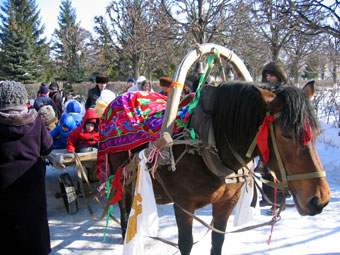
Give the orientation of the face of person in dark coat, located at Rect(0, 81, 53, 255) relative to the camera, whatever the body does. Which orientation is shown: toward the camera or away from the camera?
away from the camera

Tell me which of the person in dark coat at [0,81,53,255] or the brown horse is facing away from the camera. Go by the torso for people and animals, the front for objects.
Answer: the person in dark coat

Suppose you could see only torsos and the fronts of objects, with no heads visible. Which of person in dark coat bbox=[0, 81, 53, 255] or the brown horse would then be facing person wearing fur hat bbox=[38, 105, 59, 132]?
the person in dark coat

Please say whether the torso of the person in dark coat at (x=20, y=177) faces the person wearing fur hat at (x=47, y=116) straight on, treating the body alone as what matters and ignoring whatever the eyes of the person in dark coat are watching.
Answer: yes

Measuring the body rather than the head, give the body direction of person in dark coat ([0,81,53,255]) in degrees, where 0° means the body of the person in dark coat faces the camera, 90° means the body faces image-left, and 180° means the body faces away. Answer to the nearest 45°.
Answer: approximately 180°

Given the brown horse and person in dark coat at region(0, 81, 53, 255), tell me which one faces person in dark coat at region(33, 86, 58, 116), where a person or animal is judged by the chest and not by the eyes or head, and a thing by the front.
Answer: person in dark coat at region(0, 81, 53, 255)

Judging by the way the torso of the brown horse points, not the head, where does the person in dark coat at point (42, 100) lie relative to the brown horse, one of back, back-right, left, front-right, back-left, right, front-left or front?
back

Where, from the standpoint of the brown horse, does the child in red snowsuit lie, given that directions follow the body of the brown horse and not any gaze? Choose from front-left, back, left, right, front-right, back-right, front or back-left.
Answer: back

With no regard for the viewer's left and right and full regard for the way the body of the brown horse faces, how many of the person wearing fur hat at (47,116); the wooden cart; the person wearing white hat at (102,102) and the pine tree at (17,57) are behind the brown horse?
4

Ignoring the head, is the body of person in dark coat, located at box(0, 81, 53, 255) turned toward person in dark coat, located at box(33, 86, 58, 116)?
yes

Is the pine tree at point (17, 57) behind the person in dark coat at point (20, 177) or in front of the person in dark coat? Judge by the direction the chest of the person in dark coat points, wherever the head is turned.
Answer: in front

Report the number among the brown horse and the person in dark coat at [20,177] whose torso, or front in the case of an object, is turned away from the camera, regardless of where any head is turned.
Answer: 1

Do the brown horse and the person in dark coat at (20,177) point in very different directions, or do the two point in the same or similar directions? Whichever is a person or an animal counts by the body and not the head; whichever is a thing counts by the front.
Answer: very different directions
